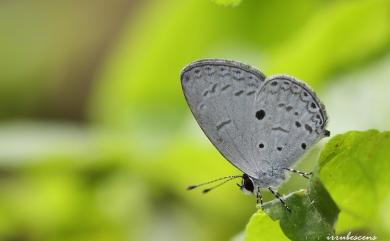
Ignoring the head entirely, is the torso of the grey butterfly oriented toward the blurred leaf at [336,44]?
no

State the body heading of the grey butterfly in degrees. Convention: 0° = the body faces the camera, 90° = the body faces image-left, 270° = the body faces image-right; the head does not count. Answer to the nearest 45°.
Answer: approximately 90°
